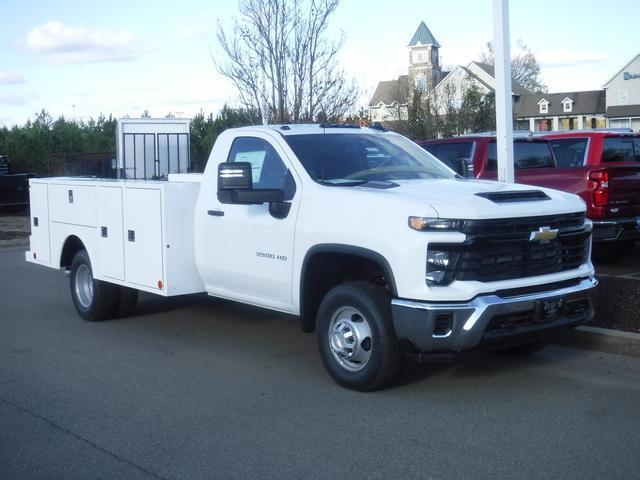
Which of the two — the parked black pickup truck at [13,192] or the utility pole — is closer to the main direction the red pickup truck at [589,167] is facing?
the parked black pickup truck

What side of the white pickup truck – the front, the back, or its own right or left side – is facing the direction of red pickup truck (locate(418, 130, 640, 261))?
left

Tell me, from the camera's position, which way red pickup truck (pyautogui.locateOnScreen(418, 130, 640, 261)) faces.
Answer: facing away from the viewer and to the left of the viewer

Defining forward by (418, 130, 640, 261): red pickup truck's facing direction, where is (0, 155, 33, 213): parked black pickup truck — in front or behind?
in front

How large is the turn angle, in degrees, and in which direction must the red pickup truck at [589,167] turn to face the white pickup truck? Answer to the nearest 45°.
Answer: approximately 135° to its left

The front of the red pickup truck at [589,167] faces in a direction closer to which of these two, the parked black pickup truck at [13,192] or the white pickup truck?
the parked black pickup truck

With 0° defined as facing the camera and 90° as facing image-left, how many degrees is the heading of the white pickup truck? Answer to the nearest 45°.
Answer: approximately 315°

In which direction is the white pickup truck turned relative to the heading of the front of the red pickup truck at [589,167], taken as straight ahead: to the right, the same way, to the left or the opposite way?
the opposite way
